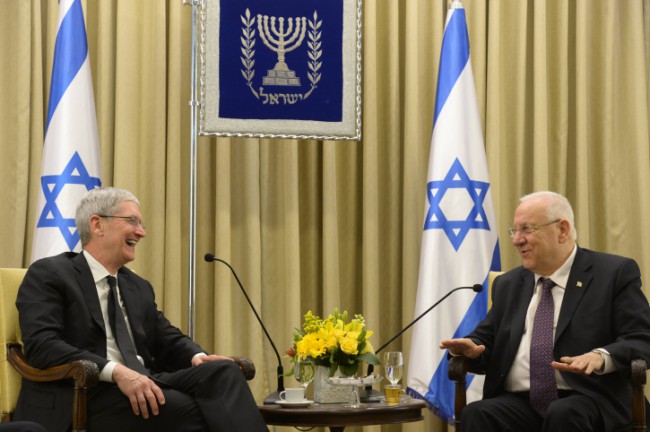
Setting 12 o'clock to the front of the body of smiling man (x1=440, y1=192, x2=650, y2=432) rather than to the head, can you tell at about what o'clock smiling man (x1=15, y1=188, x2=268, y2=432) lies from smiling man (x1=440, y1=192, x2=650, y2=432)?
smiling man (x1=15, y1=188, x2=268, y2=432) is roughly at 1 o'clock from smiling man (x1=440, y1=192, x2=650, y2=432).

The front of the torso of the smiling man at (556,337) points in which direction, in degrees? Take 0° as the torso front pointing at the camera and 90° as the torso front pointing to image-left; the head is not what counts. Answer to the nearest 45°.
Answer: approximately 45°

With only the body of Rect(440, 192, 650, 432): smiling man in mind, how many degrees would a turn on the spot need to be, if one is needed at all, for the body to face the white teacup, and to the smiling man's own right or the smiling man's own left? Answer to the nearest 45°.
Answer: approximately 45° to the smiling man's own right

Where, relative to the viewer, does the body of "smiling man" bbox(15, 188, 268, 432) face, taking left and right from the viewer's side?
facing the viewer and to the right of the viewer

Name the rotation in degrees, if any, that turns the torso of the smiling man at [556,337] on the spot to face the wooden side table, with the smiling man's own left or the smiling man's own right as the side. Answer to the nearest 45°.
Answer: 0° — they already face it

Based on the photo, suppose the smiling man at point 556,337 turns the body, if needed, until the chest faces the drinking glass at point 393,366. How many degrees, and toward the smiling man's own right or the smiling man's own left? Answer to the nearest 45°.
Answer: approximately 45° to the smiling man's own right

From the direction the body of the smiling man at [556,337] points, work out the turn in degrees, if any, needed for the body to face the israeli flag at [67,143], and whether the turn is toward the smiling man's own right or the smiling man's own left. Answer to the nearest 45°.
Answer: approximately 45° to the smiling man's own right

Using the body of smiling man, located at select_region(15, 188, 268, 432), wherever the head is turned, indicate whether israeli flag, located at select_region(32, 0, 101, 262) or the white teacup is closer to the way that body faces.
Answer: the white teacup

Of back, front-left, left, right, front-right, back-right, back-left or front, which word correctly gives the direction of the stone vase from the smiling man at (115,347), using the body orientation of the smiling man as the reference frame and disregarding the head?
front-left

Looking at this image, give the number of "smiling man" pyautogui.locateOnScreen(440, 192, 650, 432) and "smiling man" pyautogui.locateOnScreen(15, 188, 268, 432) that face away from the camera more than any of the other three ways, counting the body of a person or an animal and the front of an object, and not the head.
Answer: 0

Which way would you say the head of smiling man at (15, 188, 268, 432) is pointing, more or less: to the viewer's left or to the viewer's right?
to the viewer's right

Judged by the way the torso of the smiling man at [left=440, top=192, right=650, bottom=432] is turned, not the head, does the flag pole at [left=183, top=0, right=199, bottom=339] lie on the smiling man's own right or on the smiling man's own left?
on the smiling man's own right
